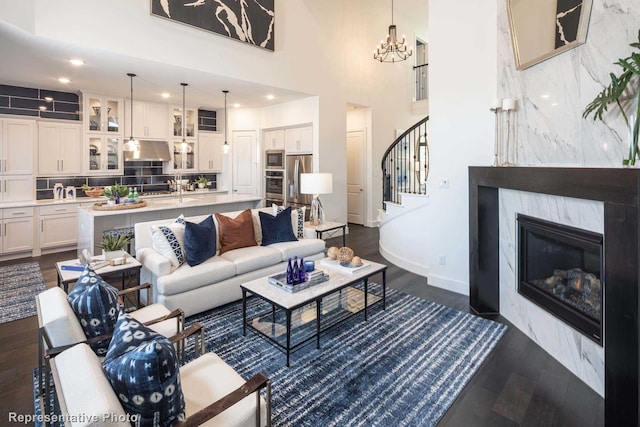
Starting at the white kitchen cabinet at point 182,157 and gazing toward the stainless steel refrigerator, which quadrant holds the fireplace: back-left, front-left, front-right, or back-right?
front-right

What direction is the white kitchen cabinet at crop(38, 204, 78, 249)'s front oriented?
toward the camera

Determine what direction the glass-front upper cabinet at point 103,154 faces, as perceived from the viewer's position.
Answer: facing the viewer

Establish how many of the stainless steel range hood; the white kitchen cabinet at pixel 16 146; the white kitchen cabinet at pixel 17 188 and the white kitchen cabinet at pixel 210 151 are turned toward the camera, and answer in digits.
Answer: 4

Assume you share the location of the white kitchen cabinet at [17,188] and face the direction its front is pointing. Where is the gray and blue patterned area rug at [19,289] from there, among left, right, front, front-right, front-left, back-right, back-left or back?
front

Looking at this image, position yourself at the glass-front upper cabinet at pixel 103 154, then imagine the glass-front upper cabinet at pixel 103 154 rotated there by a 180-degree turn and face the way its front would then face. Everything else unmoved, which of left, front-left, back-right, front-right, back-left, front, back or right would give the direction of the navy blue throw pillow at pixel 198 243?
back

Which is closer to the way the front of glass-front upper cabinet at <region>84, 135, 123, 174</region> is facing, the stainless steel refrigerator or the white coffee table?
the white coffee table

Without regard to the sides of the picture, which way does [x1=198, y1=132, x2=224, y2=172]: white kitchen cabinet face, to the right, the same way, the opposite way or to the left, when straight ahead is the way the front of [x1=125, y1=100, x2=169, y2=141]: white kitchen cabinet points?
the same way

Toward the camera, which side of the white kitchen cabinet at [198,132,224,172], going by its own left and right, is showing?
front

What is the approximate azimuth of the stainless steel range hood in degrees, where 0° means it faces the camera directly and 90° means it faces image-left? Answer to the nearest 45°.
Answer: approximately 0°

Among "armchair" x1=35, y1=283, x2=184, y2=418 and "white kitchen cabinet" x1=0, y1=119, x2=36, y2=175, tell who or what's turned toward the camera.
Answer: the white kitchen cabinet

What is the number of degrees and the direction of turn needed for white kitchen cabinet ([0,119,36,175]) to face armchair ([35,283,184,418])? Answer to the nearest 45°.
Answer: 0° — it already faces it

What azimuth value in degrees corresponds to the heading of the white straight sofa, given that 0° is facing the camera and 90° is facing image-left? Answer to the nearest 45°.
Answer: approximately 315°

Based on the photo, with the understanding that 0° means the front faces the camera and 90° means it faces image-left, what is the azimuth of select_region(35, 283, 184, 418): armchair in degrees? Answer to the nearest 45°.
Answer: approximately 225°

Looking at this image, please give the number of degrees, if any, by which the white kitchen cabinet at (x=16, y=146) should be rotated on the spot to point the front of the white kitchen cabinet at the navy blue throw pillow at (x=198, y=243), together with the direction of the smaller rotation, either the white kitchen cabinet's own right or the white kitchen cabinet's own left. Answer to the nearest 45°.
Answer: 0° — it already faces it
